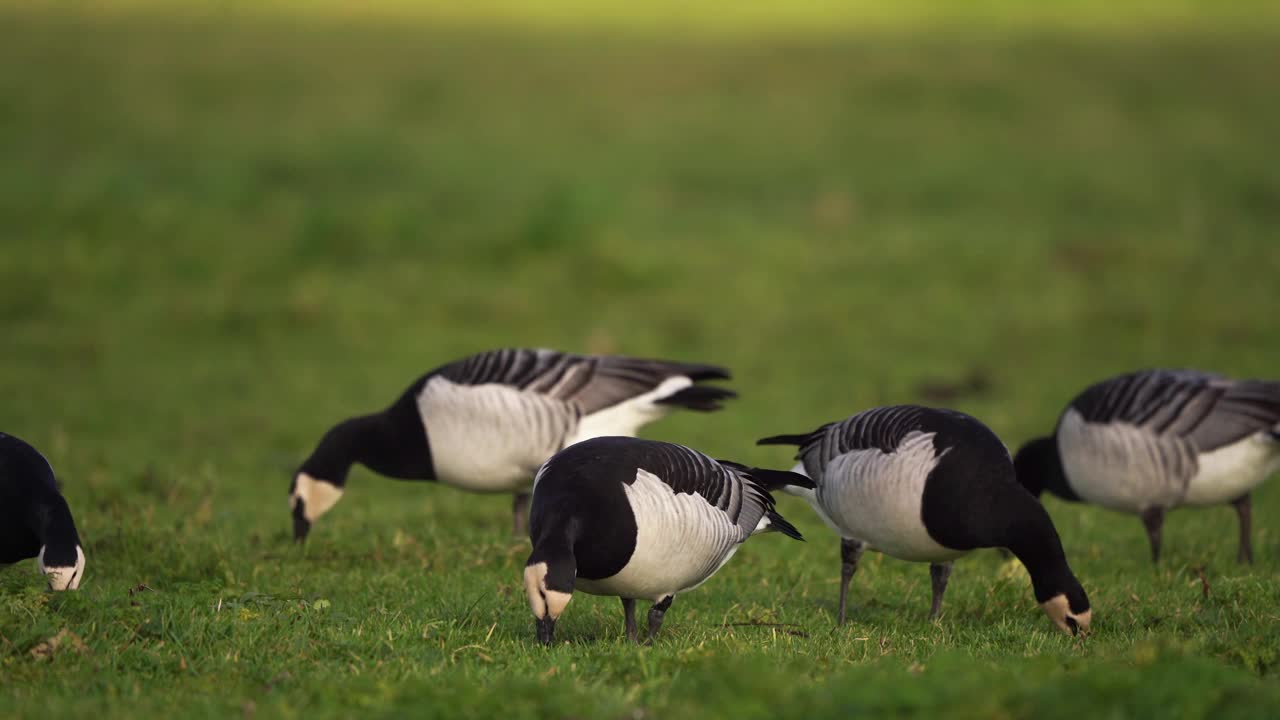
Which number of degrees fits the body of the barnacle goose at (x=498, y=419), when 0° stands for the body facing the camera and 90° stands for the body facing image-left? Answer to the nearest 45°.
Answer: approximately 90°

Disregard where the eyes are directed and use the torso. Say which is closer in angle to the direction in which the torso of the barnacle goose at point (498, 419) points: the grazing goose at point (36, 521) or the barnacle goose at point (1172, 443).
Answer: the grazing goose

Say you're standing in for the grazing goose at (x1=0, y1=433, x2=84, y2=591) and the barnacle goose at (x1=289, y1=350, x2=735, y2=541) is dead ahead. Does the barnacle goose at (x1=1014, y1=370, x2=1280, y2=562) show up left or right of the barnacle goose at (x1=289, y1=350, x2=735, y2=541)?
right

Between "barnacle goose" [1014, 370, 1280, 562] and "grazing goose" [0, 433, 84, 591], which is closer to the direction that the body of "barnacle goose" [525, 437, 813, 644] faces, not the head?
the grazing goose

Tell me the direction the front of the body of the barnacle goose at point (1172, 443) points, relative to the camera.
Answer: to the viewer's left

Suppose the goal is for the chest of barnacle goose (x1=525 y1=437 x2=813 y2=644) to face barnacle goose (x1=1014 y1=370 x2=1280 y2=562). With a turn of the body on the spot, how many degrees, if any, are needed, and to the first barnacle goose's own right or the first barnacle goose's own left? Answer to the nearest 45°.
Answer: approximately 180°

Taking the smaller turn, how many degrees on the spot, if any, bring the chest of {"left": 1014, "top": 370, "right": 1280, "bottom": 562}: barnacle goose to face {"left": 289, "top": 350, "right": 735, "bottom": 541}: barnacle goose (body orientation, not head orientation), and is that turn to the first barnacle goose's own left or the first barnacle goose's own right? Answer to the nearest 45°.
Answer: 0° — it already faces it

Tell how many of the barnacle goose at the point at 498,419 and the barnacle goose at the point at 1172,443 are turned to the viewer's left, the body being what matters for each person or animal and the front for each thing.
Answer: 2

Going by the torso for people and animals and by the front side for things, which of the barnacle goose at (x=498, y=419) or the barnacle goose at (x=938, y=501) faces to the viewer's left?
the barnacle goose at (x=498, y=419)

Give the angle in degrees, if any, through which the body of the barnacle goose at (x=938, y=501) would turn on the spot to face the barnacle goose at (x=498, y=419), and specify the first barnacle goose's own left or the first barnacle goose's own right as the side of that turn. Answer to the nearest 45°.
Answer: approximately 180°

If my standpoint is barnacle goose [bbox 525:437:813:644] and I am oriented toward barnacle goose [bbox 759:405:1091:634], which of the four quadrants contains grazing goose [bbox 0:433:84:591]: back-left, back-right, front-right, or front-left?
back-left

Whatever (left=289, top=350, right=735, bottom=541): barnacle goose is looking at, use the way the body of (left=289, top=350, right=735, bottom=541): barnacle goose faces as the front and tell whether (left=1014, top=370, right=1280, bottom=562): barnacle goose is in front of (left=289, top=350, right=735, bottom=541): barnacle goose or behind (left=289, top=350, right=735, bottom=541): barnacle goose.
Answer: behind

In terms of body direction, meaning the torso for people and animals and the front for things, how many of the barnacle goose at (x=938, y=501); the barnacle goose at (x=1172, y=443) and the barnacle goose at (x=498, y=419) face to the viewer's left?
2

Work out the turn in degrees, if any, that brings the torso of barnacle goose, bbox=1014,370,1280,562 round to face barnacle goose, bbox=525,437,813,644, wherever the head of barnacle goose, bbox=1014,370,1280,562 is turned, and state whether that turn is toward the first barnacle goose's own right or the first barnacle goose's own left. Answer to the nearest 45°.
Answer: approximately 45° to the first barnacle goose's own left
